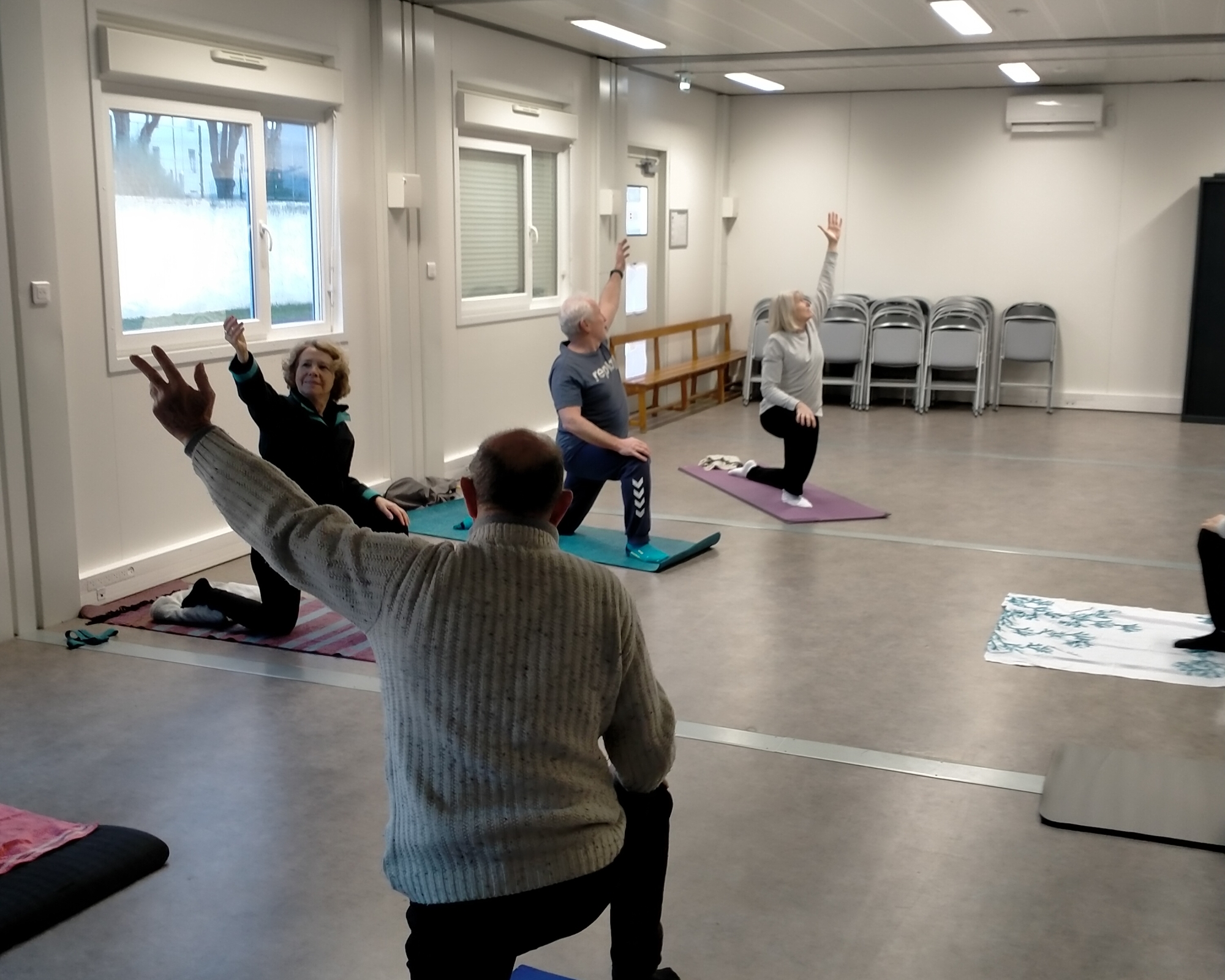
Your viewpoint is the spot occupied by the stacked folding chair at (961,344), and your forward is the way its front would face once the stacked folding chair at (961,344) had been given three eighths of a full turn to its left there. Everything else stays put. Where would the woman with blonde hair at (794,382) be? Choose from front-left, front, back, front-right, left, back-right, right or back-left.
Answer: back-right

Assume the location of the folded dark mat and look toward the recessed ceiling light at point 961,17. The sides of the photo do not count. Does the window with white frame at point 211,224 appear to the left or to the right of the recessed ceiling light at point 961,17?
left

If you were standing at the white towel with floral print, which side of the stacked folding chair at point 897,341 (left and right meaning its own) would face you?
front

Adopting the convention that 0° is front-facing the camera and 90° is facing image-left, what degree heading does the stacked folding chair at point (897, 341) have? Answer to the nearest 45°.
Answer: approximately 0°

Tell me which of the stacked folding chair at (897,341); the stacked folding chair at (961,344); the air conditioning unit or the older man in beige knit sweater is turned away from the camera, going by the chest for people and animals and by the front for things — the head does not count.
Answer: the older man in beige knit sweater

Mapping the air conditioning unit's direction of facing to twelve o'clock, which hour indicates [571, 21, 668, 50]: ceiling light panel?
The ceiling light panel is roughly at 1 o'clock from the air conditioning unit.

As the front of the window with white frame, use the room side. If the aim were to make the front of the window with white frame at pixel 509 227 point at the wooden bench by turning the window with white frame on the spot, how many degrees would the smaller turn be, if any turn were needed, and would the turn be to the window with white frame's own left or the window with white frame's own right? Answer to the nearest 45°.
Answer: approximately 90° to the window with white frame's own left

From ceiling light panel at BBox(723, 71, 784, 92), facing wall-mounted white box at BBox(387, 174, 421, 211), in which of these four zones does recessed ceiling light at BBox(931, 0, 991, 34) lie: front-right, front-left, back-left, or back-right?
front-left

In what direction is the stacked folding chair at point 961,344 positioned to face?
toward the camera

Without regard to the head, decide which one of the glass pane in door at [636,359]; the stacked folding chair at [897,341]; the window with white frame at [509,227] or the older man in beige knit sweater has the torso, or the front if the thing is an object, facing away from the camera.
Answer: the older man in beige knit sweater

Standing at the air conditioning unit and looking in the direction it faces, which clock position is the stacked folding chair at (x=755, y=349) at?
The stacked folding chair is roughly at 3 o'clock from the air conditioning unit.

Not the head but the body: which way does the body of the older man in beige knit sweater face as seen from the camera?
away from the camera

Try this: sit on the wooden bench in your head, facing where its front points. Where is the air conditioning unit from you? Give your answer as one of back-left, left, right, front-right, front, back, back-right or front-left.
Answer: front-left

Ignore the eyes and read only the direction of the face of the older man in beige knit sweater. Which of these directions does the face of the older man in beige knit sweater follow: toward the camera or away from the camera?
away from the camera
